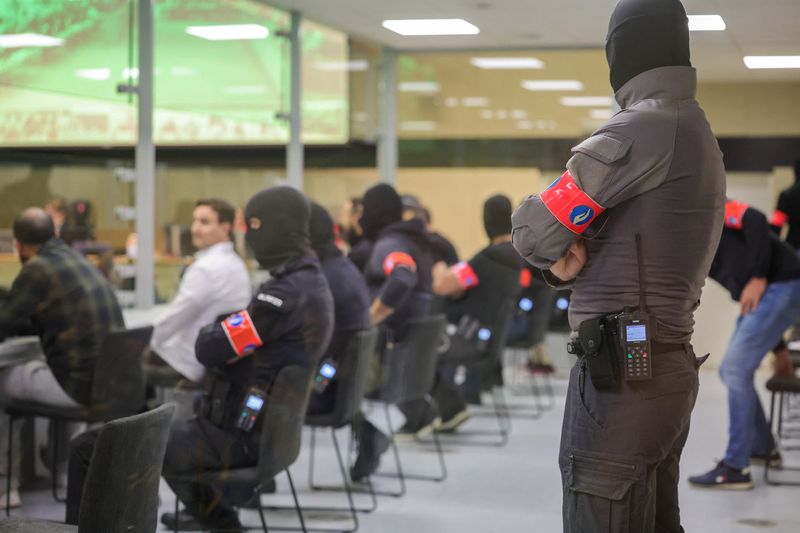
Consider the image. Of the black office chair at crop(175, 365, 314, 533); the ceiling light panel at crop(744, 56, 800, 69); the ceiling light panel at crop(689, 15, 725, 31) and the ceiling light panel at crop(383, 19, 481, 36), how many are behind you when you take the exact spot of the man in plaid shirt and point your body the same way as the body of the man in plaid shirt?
4

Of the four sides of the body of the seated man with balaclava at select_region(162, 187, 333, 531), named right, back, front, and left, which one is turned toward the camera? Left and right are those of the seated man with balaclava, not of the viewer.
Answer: left

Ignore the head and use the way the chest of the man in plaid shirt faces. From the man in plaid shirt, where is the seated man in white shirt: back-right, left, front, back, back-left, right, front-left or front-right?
back-right

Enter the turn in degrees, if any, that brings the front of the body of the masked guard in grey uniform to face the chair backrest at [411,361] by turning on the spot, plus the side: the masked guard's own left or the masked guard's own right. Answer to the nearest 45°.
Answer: approximately 45° to the masked guard's own right

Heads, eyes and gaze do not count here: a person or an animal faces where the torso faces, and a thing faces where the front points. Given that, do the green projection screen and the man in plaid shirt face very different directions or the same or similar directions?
very different directions

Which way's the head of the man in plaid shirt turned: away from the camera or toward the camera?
away from the camera

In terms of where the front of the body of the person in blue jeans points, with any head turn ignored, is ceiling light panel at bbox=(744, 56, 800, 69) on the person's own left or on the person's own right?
on the person's own right

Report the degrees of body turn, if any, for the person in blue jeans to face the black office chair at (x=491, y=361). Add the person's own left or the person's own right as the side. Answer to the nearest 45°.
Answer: approximately 45° to the person's own right

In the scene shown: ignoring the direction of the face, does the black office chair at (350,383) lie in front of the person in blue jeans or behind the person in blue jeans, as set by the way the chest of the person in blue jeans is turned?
in front

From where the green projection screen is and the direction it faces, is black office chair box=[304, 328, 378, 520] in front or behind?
in front

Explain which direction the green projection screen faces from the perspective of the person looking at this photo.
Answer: facing the viewer and to the right of the viewer
